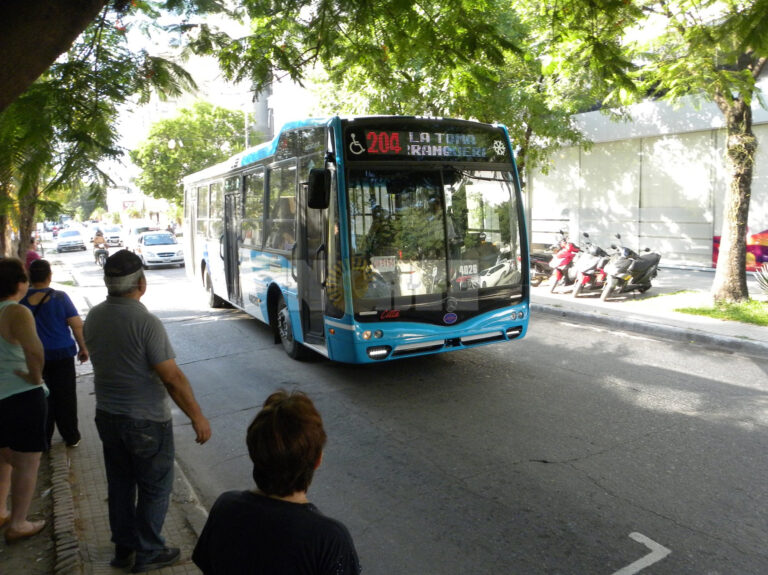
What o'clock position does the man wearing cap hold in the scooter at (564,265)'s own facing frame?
The man wearing cap is roughly at 11 o'clock from the scooter.

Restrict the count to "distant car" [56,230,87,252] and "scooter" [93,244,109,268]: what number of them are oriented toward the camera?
2

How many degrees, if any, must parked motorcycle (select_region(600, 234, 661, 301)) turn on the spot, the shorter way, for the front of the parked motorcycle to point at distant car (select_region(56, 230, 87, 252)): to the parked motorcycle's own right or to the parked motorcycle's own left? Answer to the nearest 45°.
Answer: approximately 90° to the parked motorcycle's own right

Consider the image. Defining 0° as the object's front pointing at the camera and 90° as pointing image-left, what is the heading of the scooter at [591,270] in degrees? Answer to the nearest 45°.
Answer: approximately 45°

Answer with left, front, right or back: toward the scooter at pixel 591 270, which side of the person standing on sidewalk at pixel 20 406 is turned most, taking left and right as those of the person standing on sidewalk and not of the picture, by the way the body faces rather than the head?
front

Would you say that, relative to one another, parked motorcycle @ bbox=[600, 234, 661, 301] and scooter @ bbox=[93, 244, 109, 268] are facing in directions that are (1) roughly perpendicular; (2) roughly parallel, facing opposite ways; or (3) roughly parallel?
roughly perpendicular

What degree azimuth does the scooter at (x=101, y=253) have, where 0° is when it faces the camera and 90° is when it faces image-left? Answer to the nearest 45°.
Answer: approximately 0°

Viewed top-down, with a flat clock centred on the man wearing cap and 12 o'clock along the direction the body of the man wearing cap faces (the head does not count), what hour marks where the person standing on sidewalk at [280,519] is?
The person standing on sidewalk is roughly at 4 o'clock from the man wearing cap.

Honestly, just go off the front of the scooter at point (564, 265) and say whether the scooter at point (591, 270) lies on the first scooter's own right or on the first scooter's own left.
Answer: on the first scooter's own left

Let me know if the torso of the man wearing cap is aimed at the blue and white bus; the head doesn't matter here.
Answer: yes

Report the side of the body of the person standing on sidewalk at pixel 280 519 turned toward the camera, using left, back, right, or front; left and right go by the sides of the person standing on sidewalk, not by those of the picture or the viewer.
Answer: back

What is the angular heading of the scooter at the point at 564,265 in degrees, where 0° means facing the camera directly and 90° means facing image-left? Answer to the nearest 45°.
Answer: approximately 45°

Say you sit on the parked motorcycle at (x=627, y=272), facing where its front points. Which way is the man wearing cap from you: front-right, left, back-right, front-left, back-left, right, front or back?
front-left

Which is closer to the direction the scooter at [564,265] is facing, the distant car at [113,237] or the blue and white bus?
the blue and white bus

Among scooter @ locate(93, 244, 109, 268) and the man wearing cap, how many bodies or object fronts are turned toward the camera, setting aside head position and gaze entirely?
1

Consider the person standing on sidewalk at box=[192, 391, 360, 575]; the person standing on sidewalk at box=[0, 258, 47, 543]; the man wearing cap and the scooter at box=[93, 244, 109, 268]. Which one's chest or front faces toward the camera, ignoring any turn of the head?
the scooter

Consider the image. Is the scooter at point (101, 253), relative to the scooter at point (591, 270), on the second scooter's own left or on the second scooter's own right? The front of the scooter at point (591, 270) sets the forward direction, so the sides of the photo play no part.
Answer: on the second scooter's own right

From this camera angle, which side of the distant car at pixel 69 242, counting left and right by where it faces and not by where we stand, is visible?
front
